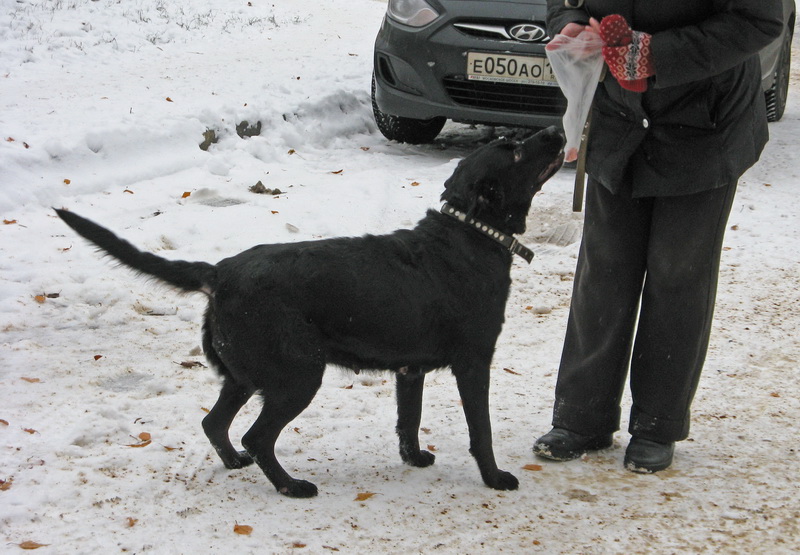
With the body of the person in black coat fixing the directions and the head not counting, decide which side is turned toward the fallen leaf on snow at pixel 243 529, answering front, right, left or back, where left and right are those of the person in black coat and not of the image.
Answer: front

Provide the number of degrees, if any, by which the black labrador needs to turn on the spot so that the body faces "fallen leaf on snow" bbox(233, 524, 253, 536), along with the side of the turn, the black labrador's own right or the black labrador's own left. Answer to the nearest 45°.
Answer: approximately 135° to the black labrador's own right

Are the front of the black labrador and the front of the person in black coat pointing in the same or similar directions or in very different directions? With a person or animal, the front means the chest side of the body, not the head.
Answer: very different directions

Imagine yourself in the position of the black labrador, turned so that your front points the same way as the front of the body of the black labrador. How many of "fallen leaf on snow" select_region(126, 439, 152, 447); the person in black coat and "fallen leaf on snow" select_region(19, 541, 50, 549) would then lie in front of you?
1

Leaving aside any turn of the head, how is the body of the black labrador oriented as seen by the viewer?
to the viewer's right

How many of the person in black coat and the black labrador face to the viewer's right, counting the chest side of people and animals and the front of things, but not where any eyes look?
1

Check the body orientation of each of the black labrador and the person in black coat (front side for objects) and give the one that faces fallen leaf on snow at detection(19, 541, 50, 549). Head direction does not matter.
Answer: the person in black coat

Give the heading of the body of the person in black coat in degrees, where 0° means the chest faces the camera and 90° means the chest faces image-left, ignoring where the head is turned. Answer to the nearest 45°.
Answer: approximately 45°

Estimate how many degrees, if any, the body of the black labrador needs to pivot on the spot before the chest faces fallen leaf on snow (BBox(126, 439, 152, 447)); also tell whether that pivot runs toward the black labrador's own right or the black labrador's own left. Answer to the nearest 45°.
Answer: approximately 180°

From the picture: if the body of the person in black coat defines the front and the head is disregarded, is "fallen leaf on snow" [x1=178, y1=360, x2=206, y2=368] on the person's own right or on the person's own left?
on the person's own right

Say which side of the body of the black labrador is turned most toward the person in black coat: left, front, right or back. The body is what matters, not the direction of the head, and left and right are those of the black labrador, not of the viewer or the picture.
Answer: front

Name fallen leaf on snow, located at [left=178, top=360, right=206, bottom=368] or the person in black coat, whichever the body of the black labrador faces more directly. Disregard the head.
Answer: the person in black coat
